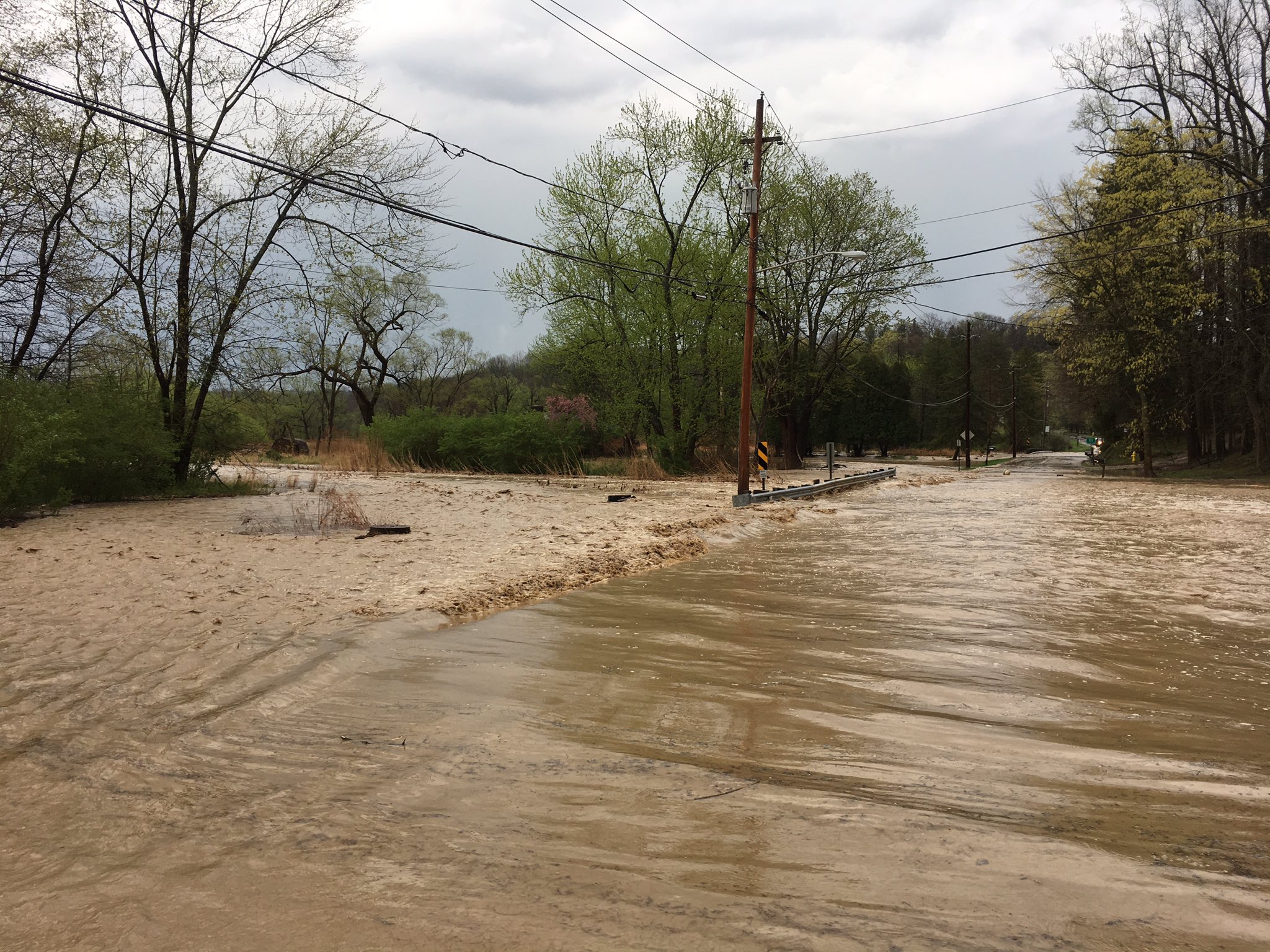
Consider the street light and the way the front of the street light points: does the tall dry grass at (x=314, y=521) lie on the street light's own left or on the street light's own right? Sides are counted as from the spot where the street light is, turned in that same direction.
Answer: on the street light's own right

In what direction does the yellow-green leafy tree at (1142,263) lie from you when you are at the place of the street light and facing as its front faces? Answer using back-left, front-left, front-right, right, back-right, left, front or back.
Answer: front-left

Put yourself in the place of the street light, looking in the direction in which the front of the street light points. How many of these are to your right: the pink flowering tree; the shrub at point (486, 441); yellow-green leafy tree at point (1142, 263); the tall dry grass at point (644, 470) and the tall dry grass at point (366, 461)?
0

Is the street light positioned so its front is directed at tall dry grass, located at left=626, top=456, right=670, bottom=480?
no

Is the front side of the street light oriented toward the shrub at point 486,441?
no

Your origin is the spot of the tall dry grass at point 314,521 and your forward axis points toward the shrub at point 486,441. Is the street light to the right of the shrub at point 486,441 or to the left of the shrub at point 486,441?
right

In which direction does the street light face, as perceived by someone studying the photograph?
facing to the right of the viewer

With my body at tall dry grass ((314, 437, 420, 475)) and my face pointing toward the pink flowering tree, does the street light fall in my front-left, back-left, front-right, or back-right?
back-right

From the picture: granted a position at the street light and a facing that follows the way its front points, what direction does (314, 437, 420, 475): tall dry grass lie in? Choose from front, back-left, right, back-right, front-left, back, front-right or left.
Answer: back-left
